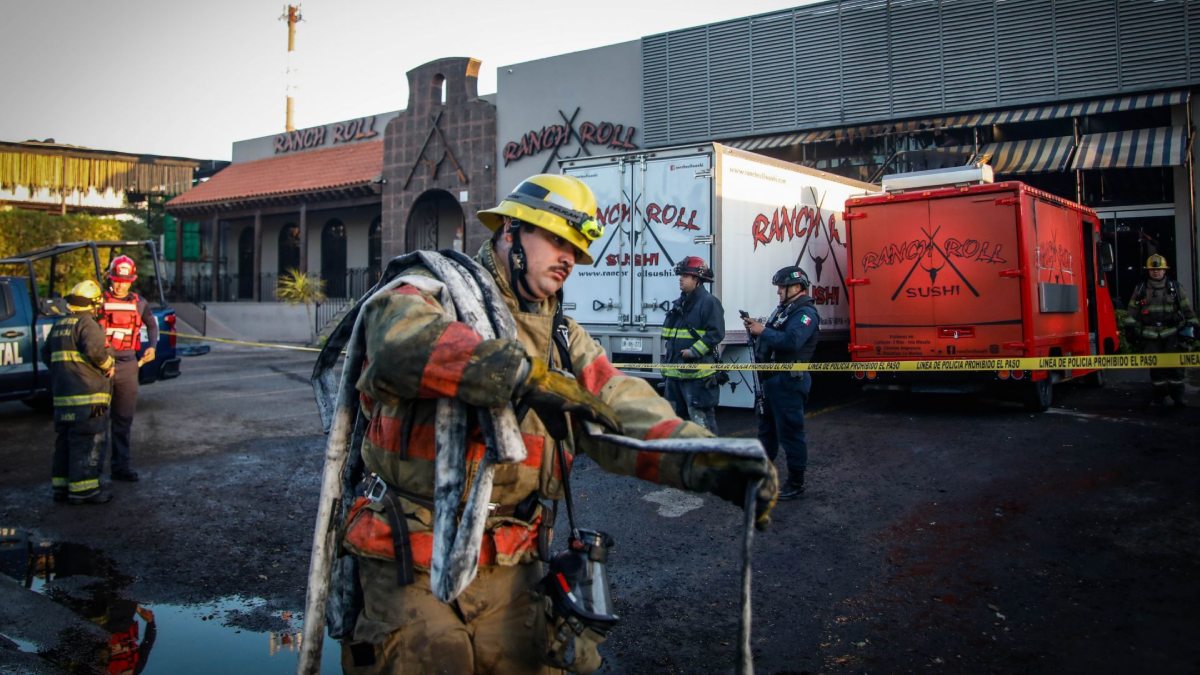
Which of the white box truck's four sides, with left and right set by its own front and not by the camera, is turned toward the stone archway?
left

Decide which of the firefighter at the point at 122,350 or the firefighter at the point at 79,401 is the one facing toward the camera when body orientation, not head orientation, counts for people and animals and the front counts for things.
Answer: the firefighter at the point at 122,350

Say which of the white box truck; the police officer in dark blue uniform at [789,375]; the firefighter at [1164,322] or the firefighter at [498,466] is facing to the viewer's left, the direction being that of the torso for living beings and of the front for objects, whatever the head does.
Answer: the police officer in dark blue uniform

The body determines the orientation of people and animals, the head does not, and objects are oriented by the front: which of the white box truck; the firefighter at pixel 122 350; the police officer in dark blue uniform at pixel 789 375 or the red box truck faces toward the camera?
the firefighter

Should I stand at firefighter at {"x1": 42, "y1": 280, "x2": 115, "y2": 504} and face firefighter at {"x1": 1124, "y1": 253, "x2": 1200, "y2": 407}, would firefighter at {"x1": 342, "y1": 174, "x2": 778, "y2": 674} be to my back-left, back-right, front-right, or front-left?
front-right

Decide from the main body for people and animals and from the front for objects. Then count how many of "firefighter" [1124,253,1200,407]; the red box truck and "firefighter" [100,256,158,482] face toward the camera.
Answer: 2

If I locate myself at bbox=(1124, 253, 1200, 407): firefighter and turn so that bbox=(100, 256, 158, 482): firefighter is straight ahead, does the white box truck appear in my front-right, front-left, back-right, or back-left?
front-right

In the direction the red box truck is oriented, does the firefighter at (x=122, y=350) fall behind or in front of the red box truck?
behind

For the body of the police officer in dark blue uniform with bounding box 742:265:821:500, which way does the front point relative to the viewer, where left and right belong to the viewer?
facing to the left of the viewer

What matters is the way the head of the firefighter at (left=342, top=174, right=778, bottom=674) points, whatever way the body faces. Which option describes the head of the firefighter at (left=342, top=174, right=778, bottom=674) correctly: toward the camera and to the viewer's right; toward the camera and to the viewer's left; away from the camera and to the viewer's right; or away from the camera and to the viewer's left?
toward the camera and to the viewer's right

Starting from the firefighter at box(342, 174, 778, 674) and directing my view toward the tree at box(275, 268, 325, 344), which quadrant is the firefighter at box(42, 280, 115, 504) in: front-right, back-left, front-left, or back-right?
front-left

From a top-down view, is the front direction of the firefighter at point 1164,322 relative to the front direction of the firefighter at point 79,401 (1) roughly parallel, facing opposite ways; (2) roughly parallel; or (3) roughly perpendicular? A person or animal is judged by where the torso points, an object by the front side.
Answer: roughly parallel, facing opposite ways

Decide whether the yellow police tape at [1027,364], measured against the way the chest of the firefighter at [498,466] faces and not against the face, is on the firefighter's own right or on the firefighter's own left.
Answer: on the firefighter's own left

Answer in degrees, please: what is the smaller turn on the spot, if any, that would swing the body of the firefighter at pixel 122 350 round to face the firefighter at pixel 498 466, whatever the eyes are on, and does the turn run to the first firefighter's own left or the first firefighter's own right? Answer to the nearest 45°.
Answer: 0° — they already face them

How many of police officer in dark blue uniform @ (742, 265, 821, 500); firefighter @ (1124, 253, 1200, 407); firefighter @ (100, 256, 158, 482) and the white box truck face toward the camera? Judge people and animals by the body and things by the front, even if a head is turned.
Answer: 2

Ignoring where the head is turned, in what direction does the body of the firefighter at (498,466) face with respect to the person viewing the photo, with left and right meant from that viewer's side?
facing the viewer and to the right of the viewer

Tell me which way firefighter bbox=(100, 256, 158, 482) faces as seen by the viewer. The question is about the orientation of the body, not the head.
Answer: toward the camera

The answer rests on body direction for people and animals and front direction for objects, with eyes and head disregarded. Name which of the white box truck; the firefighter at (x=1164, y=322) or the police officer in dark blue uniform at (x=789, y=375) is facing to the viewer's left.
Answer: the police officer in dark blue uniform

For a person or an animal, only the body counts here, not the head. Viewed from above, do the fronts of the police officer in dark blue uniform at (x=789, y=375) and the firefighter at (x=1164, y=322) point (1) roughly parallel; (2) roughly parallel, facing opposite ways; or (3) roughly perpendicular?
roughly perpendicular

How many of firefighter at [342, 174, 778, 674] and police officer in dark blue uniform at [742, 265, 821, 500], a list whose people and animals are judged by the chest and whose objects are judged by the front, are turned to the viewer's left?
1

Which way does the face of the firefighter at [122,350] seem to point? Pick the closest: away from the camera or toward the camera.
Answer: toward the camera
